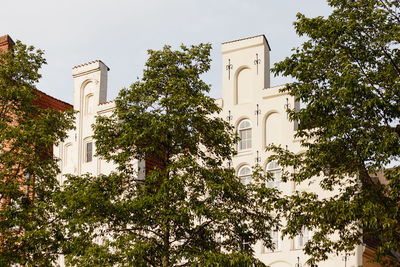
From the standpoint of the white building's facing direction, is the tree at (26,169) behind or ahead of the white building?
ahead

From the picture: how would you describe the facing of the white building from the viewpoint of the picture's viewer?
facing the viewer and to the left of the viewer

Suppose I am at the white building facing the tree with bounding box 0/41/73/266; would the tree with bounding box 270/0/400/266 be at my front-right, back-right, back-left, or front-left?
front-left

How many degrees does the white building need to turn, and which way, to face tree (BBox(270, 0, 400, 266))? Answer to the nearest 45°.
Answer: approximately 45° to its left

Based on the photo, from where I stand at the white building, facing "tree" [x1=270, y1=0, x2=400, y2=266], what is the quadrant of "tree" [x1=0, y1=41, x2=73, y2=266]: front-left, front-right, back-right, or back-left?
front-right
